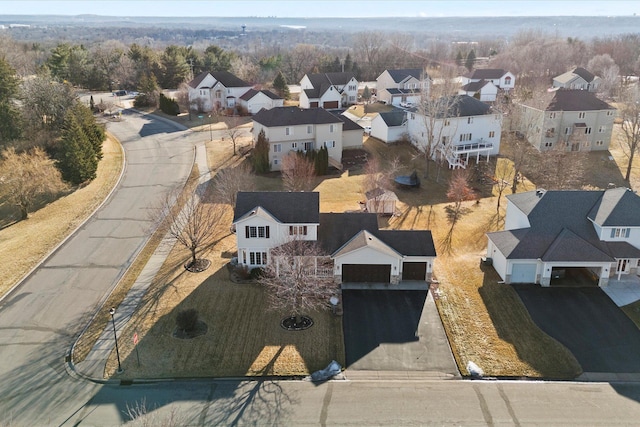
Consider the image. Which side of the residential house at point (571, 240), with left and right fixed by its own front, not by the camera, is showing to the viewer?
front

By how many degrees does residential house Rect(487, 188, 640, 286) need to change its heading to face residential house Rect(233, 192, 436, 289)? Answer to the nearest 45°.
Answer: approximately 45° to its right

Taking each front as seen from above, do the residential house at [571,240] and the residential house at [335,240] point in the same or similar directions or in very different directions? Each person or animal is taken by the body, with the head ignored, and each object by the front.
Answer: same or similar directions

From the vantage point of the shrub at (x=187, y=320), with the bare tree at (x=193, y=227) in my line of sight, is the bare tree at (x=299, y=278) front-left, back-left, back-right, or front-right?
front-right

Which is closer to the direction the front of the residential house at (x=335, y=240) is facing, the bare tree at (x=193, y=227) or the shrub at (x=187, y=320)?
the shrub

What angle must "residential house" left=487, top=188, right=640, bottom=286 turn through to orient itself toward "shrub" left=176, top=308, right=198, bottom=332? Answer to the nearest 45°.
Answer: approximately 45° to its right

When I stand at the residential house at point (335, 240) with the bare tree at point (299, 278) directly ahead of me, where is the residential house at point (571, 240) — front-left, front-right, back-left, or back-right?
back-left

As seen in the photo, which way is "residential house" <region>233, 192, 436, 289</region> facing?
toward the camera

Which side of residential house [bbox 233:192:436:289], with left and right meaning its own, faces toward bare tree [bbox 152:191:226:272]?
right

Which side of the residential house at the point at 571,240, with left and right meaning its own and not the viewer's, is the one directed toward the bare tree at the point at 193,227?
right

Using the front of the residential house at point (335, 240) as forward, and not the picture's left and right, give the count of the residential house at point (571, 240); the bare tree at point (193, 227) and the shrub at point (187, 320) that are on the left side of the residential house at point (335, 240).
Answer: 1

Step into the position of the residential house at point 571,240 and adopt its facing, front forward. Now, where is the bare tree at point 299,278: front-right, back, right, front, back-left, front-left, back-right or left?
front-right

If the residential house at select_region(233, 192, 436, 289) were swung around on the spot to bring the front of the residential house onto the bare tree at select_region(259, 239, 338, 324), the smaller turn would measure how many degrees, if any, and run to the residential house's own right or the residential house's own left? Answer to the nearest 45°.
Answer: approximately 45° to the residential house's own right

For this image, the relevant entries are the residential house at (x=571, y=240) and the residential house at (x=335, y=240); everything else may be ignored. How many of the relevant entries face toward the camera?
2

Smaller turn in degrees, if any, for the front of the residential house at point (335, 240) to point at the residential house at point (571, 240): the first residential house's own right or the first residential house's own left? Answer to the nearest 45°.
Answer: approximately 90° to the first residential house's own left
